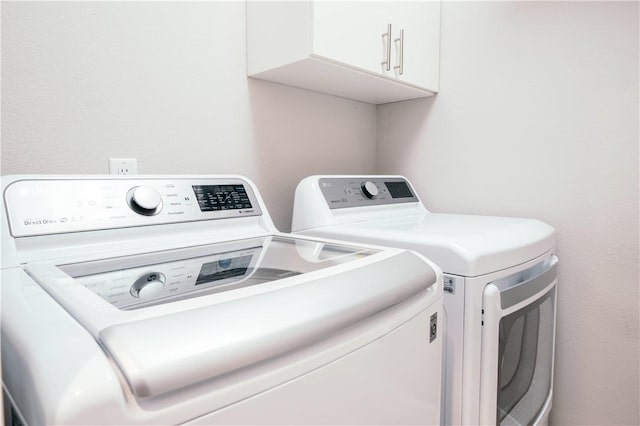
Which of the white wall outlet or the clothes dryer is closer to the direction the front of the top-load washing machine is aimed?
the clothes dryer

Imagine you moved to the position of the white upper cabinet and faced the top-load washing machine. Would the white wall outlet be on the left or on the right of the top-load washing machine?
right

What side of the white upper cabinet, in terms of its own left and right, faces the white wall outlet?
right

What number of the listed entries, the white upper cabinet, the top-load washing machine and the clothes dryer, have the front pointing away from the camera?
0

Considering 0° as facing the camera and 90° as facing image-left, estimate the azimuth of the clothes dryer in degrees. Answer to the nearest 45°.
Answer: approximately 315°

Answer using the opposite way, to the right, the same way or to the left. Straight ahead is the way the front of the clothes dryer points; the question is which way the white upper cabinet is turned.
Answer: the same way

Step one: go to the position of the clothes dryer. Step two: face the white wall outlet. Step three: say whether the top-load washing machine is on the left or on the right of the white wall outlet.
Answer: left

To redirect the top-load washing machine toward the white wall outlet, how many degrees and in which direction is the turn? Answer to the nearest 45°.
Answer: approximately 135° to its left

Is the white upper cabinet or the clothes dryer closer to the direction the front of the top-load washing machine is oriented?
the clothes dryer

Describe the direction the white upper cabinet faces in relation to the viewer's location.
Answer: facing the viewer and to the right of the viewer

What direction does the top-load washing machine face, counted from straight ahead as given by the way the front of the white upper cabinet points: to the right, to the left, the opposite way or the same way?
the same way

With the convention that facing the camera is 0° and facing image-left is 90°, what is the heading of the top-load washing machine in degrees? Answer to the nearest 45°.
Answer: approximately 315°
